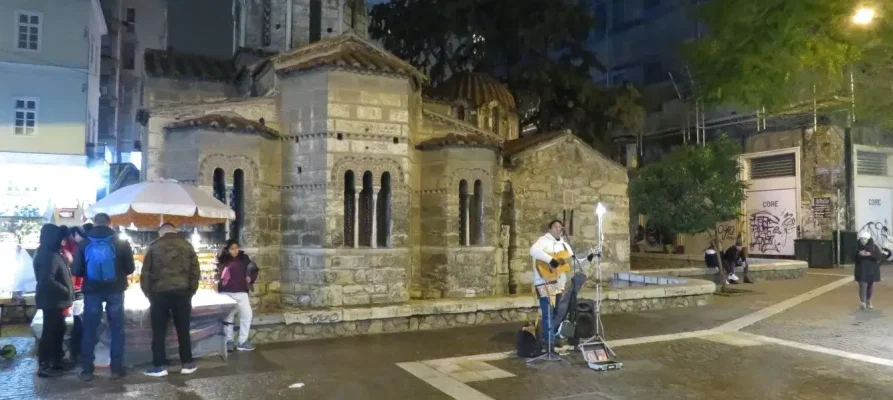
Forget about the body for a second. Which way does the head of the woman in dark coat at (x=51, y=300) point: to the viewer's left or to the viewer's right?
to the viewer's right

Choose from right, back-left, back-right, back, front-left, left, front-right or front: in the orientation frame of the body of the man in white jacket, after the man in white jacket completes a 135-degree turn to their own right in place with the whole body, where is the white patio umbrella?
front

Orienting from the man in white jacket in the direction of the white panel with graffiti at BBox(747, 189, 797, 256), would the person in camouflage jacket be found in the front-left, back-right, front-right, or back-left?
back-left

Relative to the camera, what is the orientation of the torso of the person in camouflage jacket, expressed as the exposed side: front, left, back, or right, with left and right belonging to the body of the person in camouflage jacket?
back

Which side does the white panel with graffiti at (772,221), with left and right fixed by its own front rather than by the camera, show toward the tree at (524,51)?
right

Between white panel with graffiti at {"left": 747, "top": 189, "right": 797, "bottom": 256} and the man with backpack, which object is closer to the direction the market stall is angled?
the man with backpack

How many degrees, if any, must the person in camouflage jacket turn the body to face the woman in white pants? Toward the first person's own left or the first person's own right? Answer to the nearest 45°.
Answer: approximately 45° to the first person's own right

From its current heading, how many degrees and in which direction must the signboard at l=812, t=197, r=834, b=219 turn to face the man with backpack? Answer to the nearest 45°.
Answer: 0° — it already faces them

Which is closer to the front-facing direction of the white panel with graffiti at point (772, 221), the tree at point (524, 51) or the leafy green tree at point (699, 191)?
the leafy green tree

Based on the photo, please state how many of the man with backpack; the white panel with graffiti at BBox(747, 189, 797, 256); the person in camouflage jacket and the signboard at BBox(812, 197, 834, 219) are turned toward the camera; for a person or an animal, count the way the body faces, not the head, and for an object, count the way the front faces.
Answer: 2

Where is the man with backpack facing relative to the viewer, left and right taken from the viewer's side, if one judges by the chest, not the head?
facing away from the viewer

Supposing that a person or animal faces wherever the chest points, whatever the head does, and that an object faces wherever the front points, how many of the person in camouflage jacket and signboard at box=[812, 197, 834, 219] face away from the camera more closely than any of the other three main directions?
1
